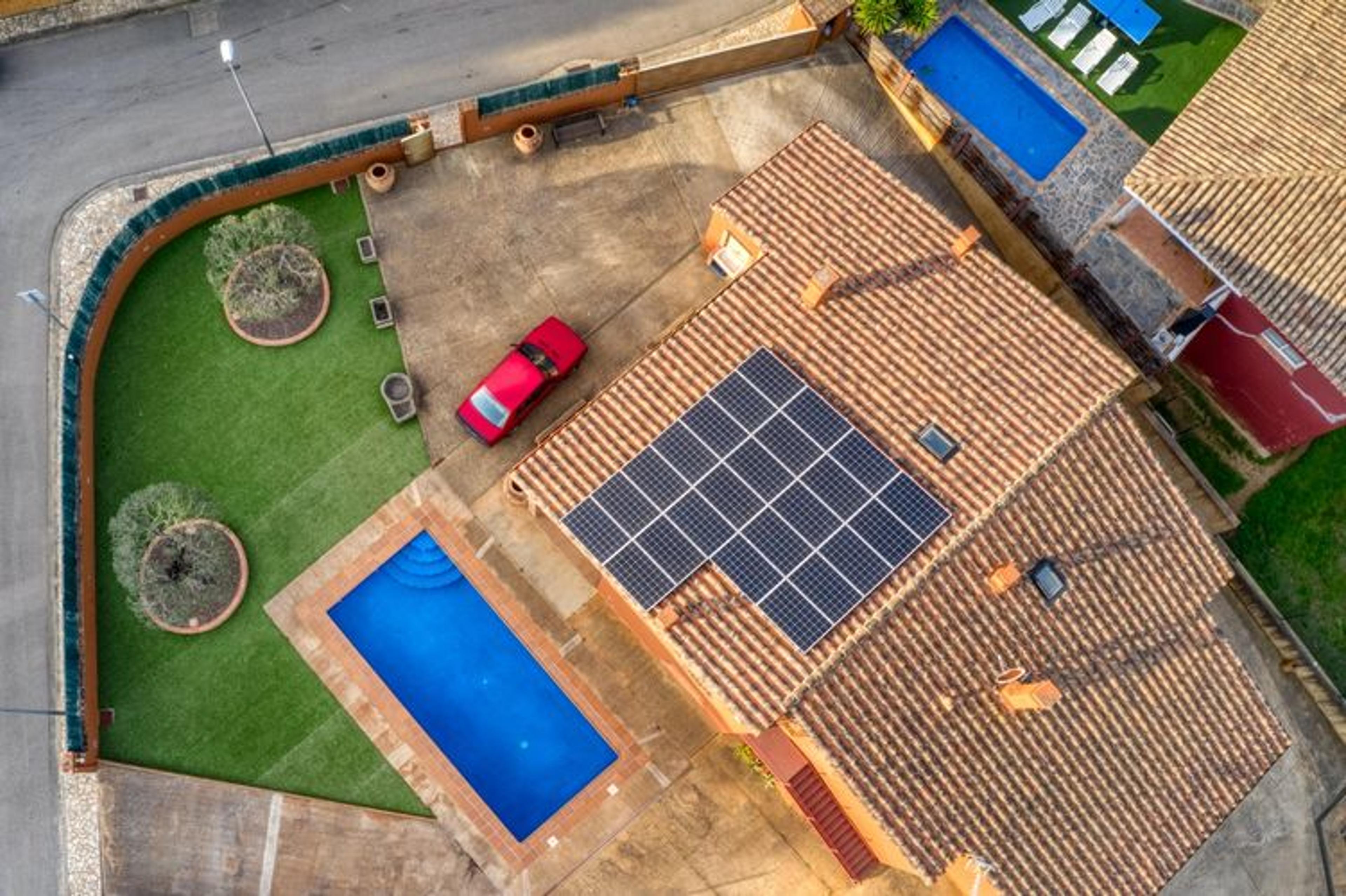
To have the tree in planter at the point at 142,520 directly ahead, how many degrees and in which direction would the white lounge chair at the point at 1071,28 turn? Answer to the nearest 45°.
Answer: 0° — it already faces it

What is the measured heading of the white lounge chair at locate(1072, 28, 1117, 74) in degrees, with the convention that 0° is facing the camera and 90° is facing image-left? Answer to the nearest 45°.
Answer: approximately 45°

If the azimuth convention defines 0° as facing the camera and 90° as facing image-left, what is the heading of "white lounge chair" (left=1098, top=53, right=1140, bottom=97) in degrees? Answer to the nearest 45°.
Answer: approximately 45°
